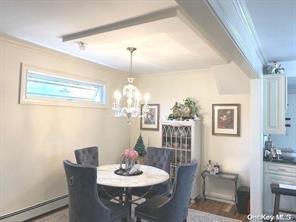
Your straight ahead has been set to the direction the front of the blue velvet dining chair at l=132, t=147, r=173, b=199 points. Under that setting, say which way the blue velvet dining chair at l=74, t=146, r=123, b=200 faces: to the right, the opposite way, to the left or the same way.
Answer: to the left

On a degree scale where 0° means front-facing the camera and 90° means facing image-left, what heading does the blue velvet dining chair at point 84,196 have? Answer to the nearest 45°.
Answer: approximately 225°

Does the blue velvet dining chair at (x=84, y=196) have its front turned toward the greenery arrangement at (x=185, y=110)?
yes

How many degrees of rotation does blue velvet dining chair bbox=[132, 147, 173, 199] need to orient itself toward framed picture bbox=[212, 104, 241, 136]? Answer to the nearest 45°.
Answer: approximately 180°

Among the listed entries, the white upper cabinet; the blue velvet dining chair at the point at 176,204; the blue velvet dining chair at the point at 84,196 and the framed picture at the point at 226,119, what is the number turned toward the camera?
2

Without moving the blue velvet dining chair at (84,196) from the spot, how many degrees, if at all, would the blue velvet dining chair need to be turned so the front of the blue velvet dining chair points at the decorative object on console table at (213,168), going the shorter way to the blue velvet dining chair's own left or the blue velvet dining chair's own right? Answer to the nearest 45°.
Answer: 0° — it already faces it

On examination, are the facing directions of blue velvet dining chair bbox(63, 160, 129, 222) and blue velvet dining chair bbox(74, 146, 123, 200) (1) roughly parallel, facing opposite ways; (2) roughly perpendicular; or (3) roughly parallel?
roughly perpendicular

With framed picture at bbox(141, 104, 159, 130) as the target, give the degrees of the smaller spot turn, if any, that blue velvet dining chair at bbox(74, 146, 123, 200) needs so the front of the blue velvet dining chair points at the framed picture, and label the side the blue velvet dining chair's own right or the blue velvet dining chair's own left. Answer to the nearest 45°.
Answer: approximately 90° to the blue velvet dining chair's own left

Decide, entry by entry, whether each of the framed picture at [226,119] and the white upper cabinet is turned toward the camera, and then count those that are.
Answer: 2

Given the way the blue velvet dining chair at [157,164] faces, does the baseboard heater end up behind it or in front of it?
in front

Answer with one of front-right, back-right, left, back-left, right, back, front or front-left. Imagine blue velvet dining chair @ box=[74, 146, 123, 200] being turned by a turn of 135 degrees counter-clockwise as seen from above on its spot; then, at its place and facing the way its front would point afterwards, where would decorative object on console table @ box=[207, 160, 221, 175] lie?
right

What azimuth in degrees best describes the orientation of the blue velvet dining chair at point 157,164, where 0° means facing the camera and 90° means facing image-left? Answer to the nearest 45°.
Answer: approximately 45°

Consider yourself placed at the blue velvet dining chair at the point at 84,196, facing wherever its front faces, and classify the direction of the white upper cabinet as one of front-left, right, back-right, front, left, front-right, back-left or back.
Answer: front-right

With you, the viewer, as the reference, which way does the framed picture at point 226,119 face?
facing the viewer

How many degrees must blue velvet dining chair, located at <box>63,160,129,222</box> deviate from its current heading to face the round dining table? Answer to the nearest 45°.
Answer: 0° — it already faces it

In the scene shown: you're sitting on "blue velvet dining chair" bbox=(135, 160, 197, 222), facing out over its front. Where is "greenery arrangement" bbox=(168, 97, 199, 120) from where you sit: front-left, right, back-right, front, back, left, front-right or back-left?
front-right

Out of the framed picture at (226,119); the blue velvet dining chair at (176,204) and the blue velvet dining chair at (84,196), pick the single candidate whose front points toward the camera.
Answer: the framed picture
